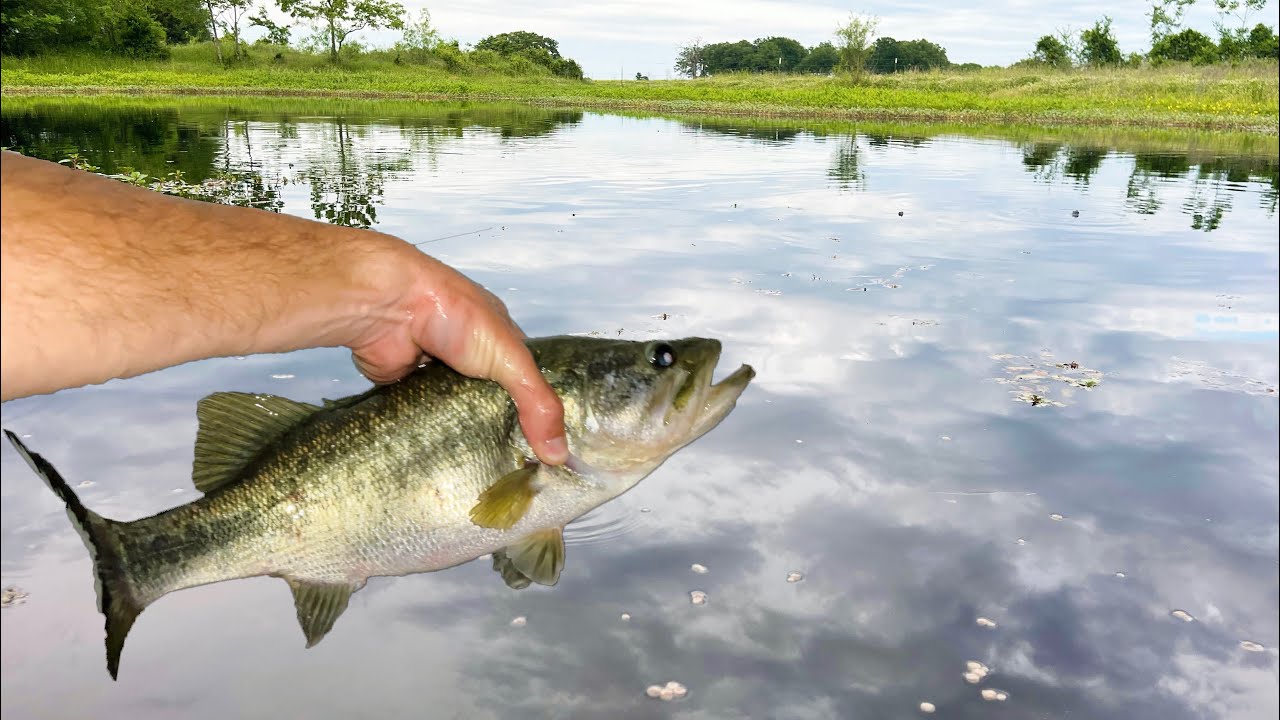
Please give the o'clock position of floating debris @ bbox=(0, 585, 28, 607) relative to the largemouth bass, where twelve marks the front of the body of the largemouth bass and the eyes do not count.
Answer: The floating debris is roughly at 8 o'clock from the largemouth bass.

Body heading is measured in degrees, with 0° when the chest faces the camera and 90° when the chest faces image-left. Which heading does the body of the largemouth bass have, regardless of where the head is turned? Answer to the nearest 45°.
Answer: approximately 270°
